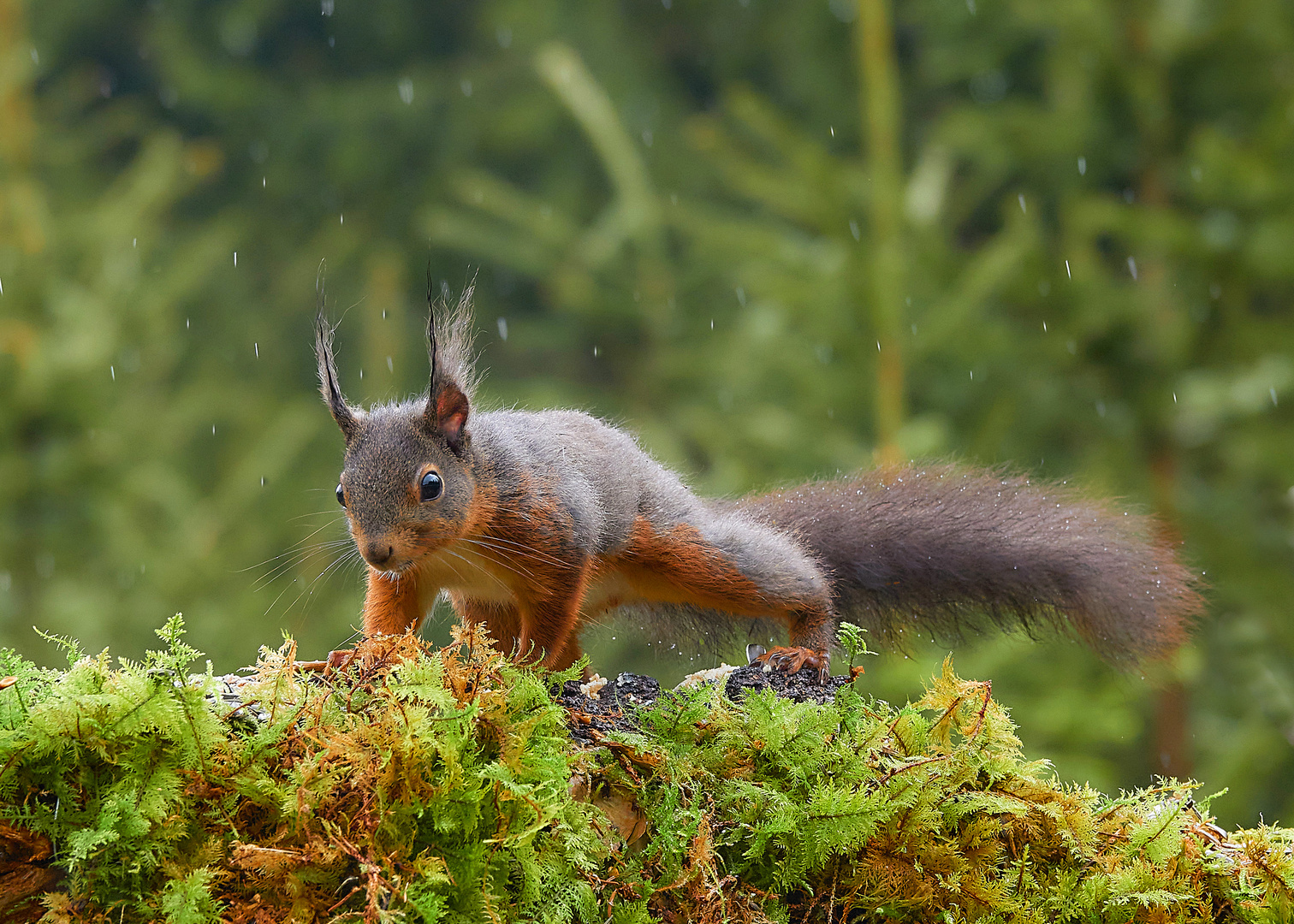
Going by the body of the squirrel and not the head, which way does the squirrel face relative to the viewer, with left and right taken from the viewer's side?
facing the viewer and to the left of the viewer
